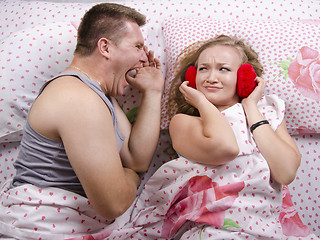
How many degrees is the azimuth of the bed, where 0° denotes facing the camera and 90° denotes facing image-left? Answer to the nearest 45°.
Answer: approximately 0°
